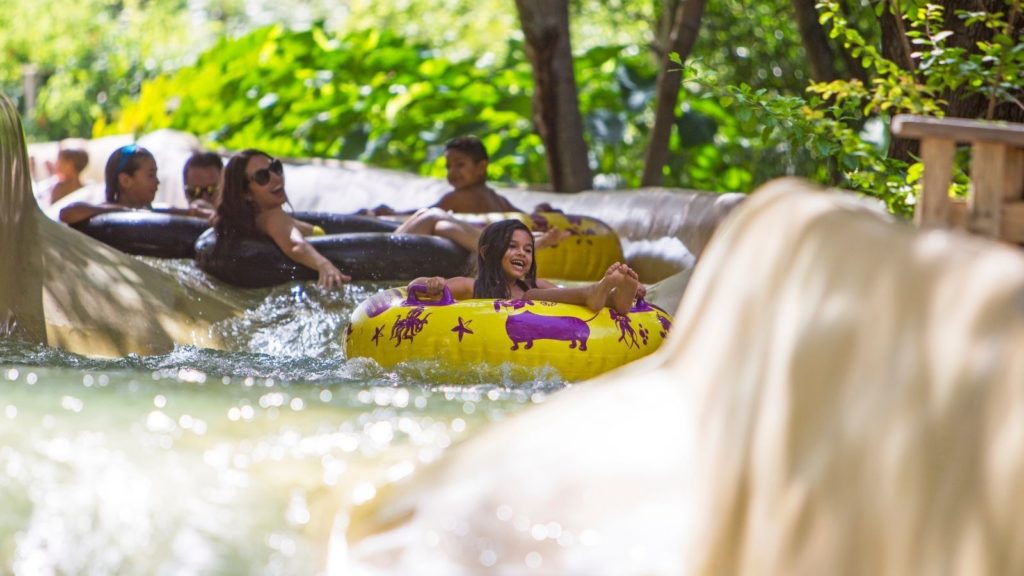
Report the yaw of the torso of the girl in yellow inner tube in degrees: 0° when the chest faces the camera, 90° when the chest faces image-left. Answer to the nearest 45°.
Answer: approximately 315°

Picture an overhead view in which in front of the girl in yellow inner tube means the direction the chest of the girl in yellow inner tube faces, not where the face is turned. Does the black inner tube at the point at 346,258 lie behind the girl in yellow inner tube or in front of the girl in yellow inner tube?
behind

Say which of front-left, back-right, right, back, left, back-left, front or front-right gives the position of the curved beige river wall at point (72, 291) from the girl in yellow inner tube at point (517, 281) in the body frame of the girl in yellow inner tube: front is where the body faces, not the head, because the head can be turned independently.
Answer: back-right

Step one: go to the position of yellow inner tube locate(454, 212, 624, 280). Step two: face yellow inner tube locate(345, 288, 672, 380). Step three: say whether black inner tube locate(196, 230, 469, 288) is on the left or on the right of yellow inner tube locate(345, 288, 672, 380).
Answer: right

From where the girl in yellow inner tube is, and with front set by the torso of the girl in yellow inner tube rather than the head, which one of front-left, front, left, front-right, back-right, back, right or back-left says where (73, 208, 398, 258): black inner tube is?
back

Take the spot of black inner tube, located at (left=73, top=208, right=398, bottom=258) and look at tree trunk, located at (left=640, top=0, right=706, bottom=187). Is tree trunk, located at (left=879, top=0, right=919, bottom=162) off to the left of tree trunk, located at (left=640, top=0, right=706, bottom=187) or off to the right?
right

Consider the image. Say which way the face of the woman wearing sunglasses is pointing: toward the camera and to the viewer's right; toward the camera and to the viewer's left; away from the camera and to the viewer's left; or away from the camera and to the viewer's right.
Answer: toward the camera and to the viewer's right

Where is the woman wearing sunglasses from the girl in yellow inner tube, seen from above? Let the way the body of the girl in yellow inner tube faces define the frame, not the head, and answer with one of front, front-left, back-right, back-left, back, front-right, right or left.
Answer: back
